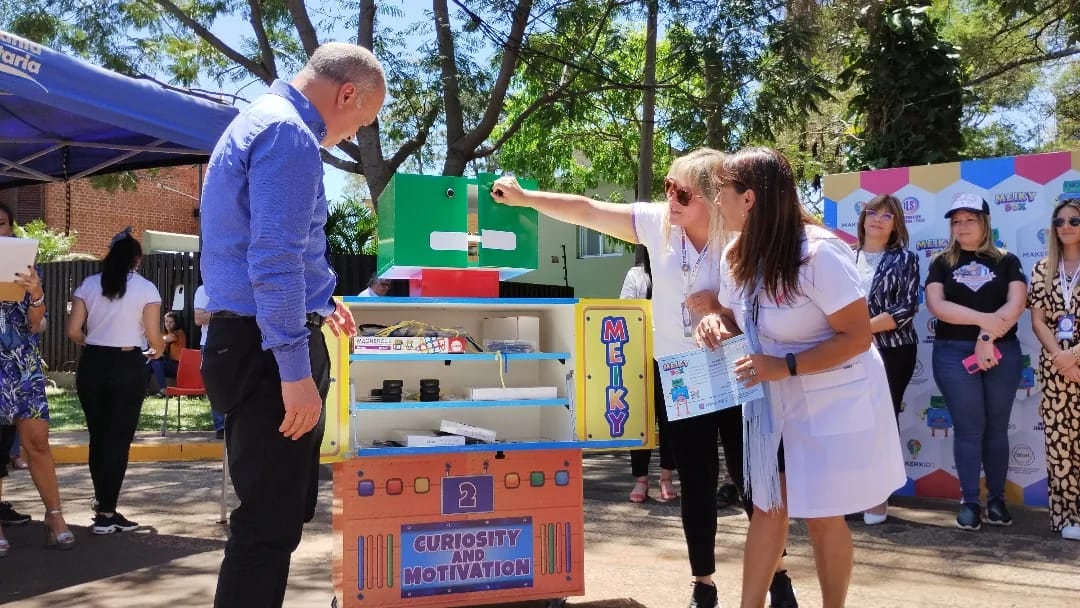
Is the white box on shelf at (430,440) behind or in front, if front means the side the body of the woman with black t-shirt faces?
in front

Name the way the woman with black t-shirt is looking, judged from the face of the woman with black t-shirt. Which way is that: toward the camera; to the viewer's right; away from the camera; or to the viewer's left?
toward the camera

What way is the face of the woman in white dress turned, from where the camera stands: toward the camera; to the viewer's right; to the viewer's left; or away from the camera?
to the viewer's left

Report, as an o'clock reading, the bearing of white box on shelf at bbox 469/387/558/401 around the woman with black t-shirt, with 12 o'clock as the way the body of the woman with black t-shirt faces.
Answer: The white box on shelf is roughly at 1 o'clock from the woman with black t-shirt.

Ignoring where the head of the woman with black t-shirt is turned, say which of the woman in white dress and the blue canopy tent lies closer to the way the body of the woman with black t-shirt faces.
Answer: the woman in white dress

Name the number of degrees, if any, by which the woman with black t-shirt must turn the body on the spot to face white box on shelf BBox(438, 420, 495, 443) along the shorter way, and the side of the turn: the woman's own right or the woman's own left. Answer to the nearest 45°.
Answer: approximately 45° to the woman's own right

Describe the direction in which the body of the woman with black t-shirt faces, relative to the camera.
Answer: toward the camera

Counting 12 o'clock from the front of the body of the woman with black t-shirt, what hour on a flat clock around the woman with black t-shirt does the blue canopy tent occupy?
The blue canopy tent is roughly at 2 o'clock from the woman with black t-shirt.

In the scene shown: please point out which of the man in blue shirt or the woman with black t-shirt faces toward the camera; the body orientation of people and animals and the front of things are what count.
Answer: the woman with black t-shirt

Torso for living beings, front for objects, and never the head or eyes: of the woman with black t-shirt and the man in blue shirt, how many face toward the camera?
1

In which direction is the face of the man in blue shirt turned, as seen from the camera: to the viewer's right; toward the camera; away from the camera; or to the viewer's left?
to the viewer's right

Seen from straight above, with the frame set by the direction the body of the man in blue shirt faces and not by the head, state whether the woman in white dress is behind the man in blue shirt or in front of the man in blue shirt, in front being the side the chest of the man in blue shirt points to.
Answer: in front

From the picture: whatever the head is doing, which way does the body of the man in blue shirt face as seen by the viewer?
to the viewer's right

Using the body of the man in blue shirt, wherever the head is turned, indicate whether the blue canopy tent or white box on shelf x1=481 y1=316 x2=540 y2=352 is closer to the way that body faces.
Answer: the white box on shelf
